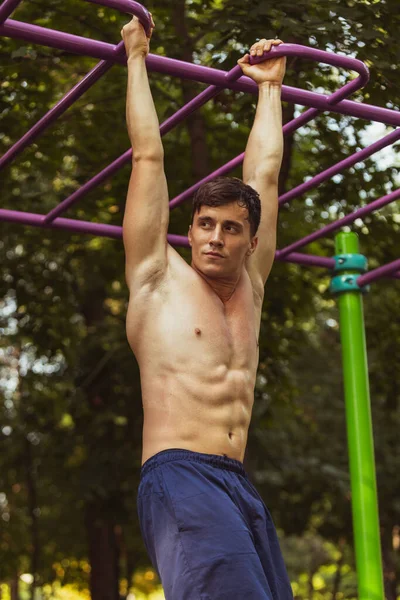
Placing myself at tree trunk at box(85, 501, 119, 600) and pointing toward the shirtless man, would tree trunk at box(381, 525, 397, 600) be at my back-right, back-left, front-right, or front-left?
back-left

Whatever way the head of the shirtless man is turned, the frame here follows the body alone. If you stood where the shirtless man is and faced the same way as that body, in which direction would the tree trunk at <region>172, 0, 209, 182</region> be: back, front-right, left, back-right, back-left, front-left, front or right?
back-left

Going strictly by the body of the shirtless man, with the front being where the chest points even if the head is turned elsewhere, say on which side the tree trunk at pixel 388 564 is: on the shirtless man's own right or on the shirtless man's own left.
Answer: on the shirtless man's own left

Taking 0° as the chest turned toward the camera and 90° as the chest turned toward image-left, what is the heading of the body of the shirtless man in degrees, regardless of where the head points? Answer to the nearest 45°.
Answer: approximately 315°

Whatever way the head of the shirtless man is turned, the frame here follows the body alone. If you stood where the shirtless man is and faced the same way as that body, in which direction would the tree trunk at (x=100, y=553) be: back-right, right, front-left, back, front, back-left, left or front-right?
back-left
